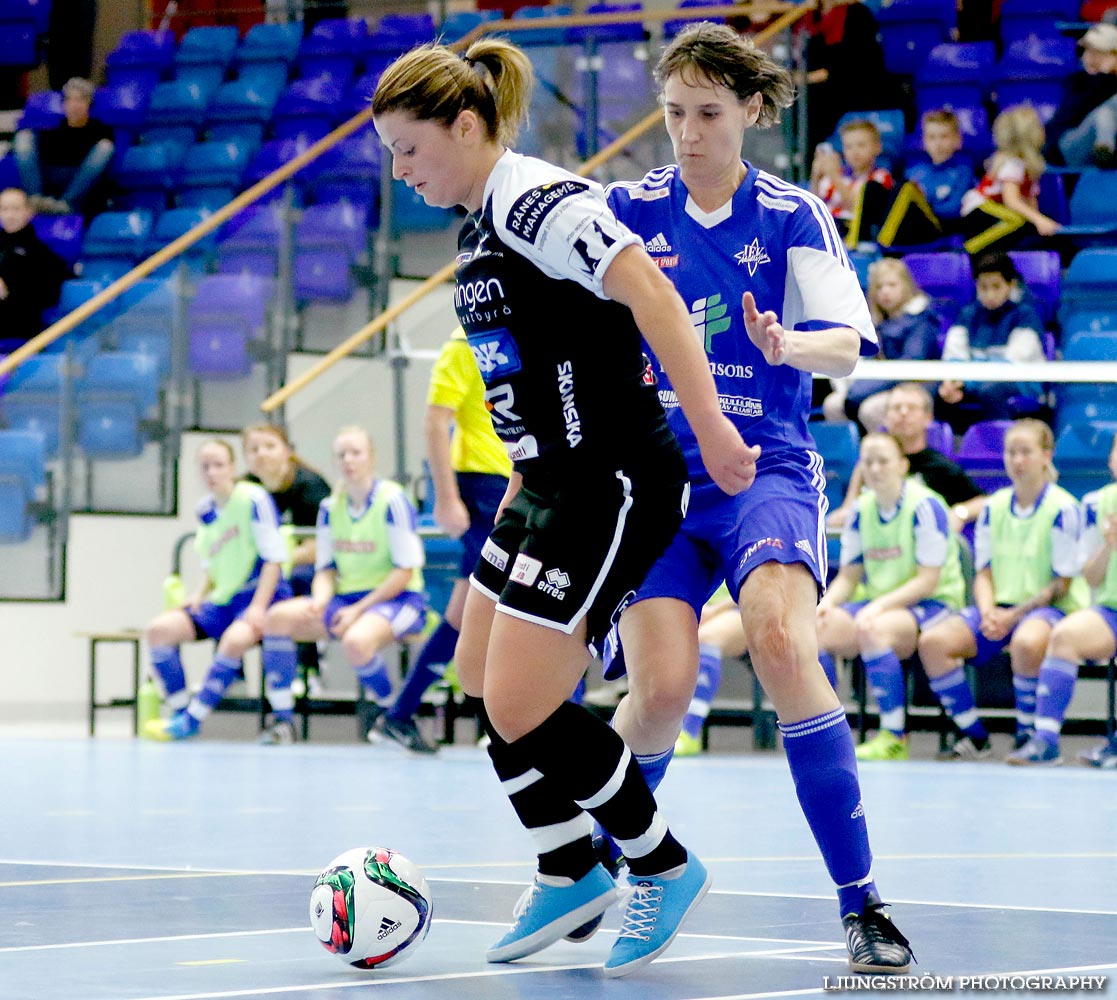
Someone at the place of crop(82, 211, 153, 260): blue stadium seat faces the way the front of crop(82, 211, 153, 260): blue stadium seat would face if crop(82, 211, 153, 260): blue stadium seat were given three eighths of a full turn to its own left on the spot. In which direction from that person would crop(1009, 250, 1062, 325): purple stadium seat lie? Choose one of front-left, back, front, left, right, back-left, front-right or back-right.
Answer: front-right

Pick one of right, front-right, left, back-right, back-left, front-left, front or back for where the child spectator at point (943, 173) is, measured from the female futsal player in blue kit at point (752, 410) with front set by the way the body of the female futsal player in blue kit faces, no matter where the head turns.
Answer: back

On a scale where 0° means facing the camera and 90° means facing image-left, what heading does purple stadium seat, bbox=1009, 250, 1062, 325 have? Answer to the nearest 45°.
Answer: approximately 0°

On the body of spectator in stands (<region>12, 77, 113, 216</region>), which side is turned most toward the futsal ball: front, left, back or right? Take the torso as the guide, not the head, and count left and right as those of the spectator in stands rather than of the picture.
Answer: front

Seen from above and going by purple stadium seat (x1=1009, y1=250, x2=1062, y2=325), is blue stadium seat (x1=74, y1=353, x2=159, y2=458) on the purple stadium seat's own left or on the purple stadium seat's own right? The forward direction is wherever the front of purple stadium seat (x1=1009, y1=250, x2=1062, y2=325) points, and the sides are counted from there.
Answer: on the purple stadium seat's own right

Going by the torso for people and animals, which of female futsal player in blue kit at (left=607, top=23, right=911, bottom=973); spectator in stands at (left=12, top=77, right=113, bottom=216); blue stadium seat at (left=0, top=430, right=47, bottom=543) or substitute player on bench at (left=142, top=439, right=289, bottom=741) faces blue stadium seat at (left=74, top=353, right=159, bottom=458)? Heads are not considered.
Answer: spectator in stands at (left=12, top=77, right=113, bottom=216)

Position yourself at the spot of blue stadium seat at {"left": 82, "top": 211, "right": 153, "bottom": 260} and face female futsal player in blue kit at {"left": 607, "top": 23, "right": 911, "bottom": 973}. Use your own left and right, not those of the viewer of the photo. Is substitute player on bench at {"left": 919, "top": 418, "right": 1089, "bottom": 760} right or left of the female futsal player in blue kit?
left

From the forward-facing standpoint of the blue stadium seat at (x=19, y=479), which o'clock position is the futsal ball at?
The futsal ball is roughly at 12 o'clock from the blue stadium seat.

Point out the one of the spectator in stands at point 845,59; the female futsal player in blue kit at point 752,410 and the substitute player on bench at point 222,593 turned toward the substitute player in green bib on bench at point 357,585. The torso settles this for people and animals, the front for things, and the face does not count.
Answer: the spectator in stands at point 845,59

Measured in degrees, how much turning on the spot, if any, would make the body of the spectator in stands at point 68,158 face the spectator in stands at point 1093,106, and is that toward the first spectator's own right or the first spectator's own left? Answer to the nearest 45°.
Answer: approximately 45° to the first spectator's own left

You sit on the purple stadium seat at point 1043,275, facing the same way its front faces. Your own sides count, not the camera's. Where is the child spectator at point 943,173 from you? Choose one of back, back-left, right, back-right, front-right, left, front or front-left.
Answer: back-right

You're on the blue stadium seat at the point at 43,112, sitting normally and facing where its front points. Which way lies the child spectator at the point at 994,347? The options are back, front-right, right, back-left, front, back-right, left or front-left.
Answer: left
